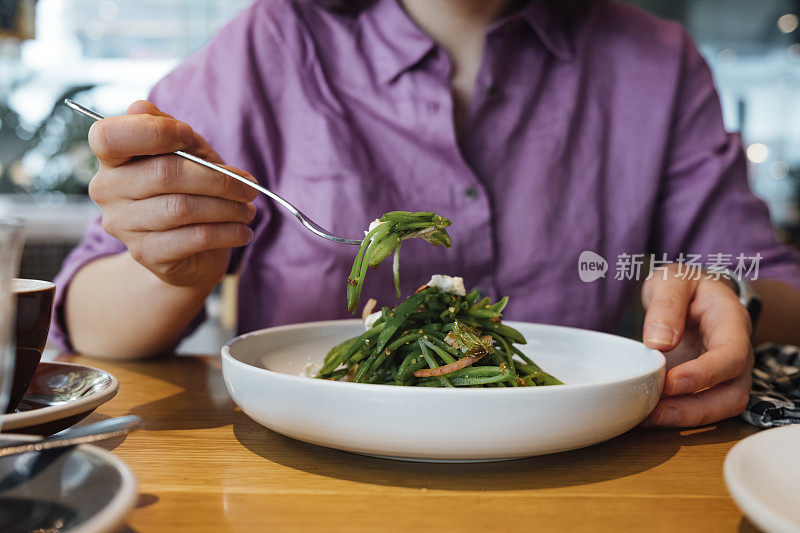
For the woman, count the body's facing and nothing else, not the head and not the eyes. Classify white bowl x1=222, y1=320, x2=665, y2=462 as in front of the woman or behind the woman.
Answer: in front

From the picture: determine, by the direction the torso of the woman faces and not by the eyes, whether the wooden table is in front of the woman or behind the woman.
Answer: in front

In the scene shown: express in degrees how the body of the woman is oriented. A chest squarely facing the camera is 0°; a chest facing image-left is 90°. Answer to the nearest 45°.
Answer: approximately 0°

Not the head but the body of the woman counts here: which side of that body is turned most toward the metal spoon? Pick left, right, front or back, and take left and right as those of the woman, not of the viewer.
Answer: front
